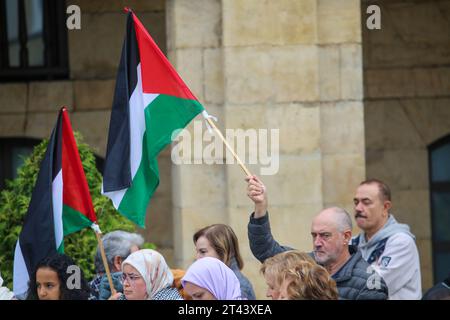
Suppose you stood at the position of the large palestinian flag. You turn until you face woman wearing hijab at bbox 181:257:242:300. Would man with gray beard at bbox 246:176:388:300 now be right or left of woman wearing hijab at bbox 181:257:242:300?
left

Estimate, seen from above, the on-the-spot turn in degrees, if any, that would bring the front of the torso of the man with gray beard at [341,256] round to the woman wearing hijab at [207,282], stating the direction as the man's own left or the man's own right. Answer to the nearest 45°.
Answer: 0° — they already face them

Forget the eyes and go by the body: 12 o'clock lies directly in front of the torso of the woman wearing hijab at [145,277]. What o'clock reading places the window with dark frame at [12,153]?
The window with dark frame is roughly at 4 o'clock from the woman wearing hijab.

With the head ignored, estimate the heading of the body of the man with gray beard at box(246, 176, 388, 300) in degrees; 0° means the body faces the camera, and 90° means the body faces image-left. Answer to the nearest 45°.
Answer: approximately 45°

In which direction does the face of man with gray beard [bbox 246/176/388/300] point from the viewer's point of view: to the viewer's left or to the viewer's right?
to the viewer's left

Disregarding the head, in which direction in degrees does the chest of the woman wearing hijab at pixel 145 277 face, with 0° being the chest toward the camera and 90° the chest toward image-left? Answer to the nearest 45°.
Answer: approximately 45°

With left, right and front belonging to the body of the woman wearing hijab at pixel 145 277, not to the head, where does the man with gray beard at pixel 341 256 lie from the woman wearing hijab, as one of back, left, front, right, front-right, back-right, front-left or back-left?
back-left

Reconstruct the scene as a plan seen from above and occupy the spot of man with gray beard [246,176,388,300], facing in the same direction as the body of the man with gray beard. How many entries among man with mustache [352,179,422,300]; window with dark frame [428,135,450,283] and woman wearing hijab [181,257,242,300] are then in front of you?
1
